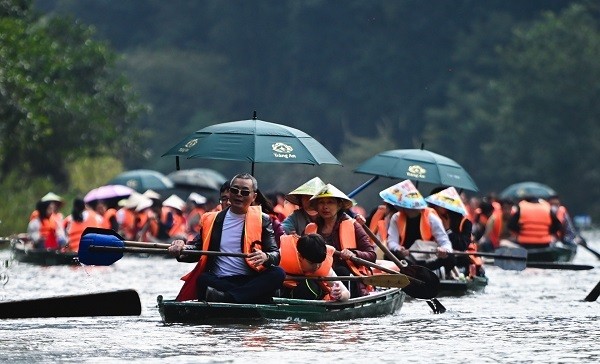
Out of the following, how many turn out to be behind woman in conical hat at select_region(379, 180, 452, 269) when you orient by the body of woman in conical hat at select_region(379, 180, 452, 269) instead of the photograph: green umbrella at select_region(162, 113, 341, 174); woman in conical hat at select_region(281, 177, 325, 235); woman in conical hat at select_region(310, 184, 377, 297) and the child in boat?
0

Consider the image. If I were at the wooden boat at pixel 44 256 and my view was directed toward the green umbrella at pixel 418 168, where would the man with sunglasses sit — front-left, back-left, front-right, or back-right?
front-right

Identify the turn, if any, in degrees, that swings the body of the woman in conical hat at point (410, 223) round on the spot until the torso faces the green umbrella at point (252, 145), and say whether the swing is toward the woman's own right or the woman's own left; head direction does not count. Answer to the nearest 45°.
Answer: approximately 45° to the woman's own right

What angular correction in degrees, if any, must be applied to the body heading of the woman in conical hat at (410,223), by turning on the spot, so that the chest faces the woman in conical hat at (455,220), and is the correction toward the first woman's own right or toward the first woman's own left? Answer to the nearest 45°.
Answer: approximately 135° to the first woman's own left

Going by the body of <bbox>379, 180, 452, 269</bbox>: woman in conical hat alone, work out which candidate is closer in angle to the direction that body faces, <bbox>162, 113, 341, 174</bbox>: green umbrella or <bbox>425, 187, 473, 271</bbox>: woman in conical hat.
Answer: the green umbrella

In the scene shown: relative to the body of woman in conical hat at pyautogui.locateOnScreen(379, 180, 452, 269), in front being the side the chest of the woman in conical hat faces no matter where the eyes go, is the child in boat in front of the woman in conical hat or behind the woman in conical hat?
in front

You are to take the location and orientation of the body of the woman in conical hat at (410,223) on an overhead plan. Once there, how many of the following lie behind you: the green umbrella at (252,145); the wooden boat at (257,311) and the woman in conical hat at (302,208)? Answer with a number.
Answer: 0

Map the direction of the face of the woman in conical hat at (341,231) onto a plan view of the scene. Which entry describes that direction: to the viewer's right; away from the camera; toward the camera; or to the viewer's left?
toward the camera

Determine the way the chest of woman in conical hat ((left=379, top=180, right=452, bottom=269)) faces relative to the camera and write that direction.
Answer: toward the camera

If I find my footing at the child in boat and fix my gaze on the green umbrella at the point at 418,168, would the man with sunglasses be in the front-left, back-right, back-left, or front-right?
back-left

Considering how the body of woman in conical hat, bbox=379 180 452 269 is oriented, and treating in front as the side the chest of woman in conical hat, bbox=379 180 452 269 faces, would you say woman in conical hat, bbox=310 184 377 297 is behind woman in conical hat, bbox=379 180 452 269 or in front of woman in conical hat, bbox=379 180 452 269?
in front
